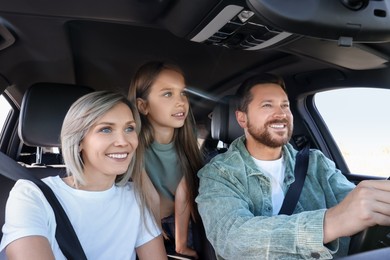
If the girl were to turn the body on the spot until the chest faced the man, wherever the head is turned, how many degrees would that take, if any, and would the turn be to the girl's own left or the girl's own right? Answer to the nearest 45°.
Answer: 0° — they already face them

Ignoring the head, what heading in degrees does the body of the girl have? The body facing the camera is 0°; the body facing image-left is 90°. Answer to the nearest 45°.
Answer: approximately 315°

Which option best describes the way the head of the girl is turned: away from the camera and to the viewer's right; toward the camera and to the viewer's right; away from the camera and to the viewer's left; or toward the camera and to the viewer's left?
toward the camera and to the viewer's right

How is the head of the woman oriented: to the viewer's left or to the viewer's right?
to the viewer's right

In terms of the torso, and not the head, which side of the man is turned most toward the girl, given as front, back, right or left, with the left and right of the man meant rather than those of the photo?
back

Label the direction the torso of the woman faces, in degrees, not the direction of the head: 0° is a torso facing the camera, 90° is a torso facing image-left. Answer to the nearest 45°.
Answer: approximately 315°

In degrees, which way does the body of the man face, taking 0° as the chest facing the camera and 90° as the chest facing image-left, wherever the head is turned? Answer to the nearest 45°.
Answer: approximately 315°
